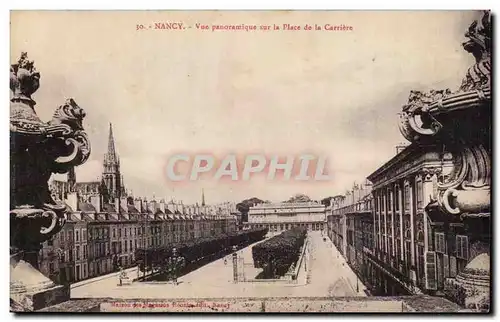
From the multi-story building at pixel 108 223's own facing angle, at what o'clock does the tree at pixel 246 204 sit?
The tree is roughly at 9 o'clock from the multi-story building.

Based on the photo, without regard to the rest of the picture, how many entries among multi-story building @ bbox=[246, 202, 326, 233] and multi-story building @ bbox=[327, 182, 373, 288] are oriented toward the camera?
1

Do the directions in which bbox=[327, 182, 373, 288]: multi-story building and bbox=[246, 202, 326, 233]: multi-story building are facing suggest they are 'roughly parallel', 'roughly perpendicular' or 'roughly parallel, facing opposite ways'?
roughly perpendicular

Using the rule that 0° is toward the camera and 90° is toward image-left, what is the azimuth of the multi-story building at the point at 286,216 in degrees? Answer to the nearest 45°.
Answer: approximately 0°
